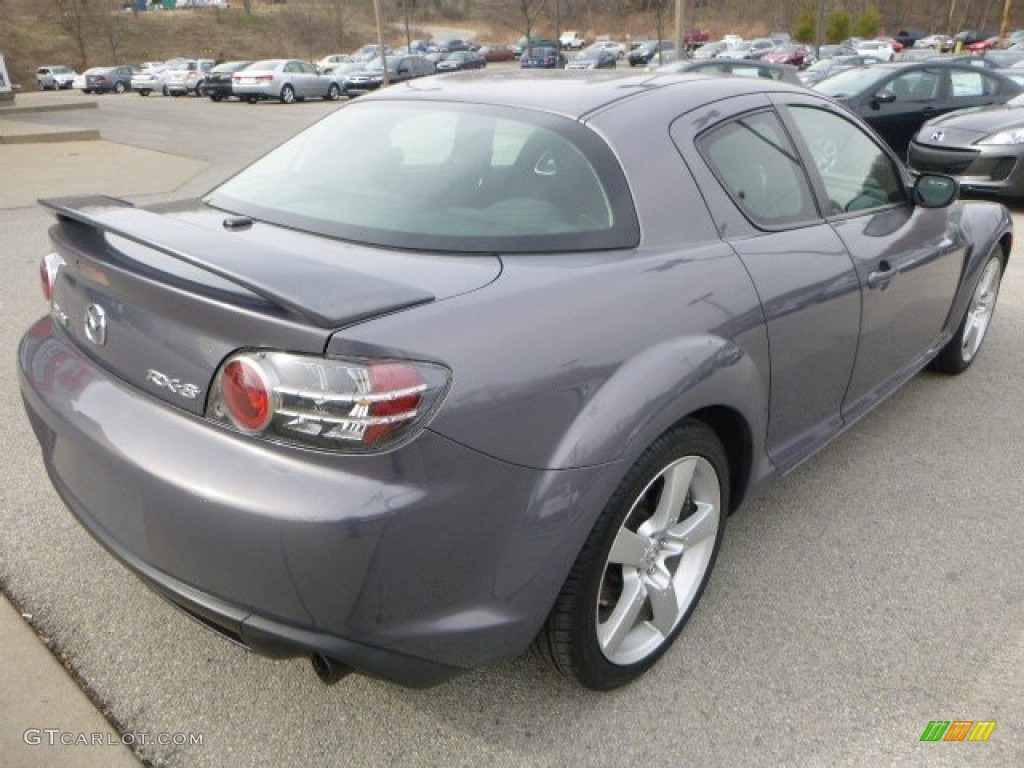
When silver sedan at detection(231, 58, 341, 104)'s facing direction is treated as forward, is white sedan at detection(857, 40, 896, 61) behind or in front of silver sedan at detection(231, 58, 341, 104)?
in front

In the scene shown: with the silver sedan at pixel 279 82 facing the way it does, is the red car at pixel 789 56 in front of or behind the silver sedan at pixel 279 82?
in front

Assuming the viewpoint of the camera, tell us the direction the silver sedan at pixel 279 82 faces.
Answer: facing away from the viewer and to the right of the viewer
